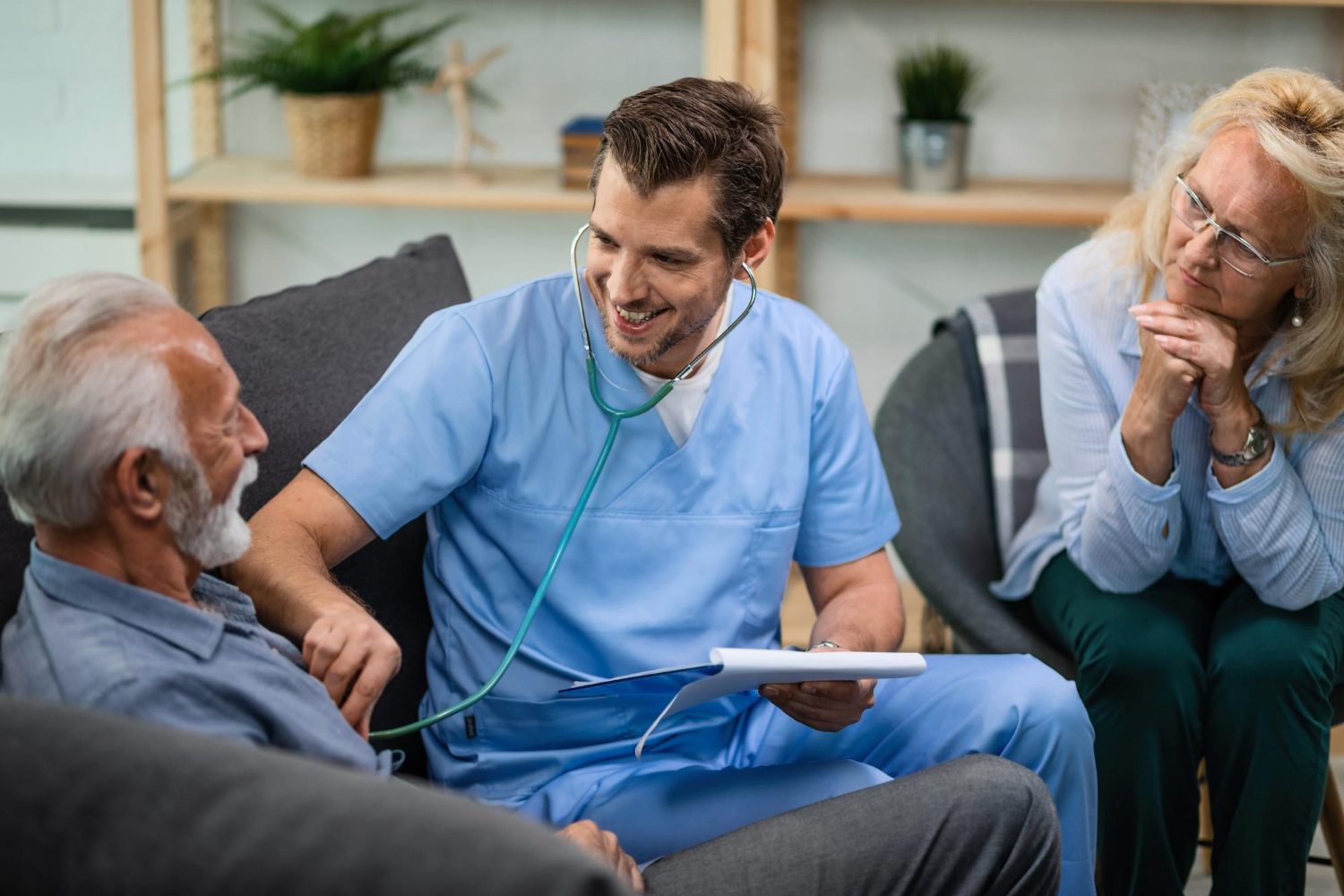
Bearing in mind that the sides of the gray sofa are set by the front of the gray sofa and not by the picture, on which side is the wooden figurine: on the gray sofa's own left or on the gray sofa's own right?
on the gray sofa's own left

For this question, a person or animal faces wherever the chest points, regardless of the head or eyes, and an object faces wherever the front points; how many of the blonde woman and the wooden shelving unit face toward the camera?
2

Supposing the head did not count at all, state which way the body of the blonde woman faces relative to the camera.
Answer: toward the camera

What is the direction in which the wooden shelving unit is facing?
toward the camera

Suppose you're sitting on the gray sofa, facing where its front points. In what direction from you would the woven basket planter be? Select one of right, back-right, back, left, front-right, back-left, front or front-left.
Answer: back-left

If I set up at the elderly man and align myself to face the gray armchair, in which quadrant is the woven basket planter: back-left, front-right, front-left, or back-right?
front-left

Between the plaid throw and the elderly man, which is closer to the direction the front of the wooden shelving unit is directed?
the elderly man

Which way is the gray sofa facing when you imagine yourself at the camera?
facing the viewer and to the right of the viewer

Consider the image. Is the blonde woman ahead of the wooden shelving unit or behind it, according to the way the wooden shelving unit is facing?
ahead

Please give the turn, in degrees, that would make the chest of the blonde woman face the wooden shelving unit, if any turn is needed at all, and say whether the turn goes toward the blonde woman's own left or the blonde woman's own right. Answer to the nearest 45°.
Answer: approximately 135° to the blonde woman's own right

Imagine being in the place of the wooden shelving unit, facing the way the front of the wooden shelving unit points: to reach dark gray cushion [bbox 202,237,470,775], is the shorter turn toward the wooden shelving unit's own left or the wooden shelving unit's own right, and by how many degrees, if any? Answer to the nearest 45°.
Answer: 0° — it already faces it

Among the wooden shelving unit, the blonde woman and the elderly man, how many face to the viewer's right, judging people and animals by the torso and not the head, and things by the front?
1

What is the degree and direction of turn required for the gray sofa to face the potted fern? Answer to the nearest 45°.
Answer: approximately 135° to its left

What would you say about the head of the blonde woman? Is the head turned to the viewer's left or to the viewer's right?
to the viewer's left

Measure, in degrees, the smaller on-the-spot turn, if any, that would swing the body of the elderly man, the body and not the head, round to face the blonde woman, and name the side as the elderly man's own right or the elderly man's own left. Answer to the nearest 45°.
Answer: approximately 45° to the elderly man's own left

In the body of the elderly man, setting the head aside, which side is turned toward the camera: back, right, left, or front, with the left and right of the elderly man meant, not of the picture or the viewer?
right
